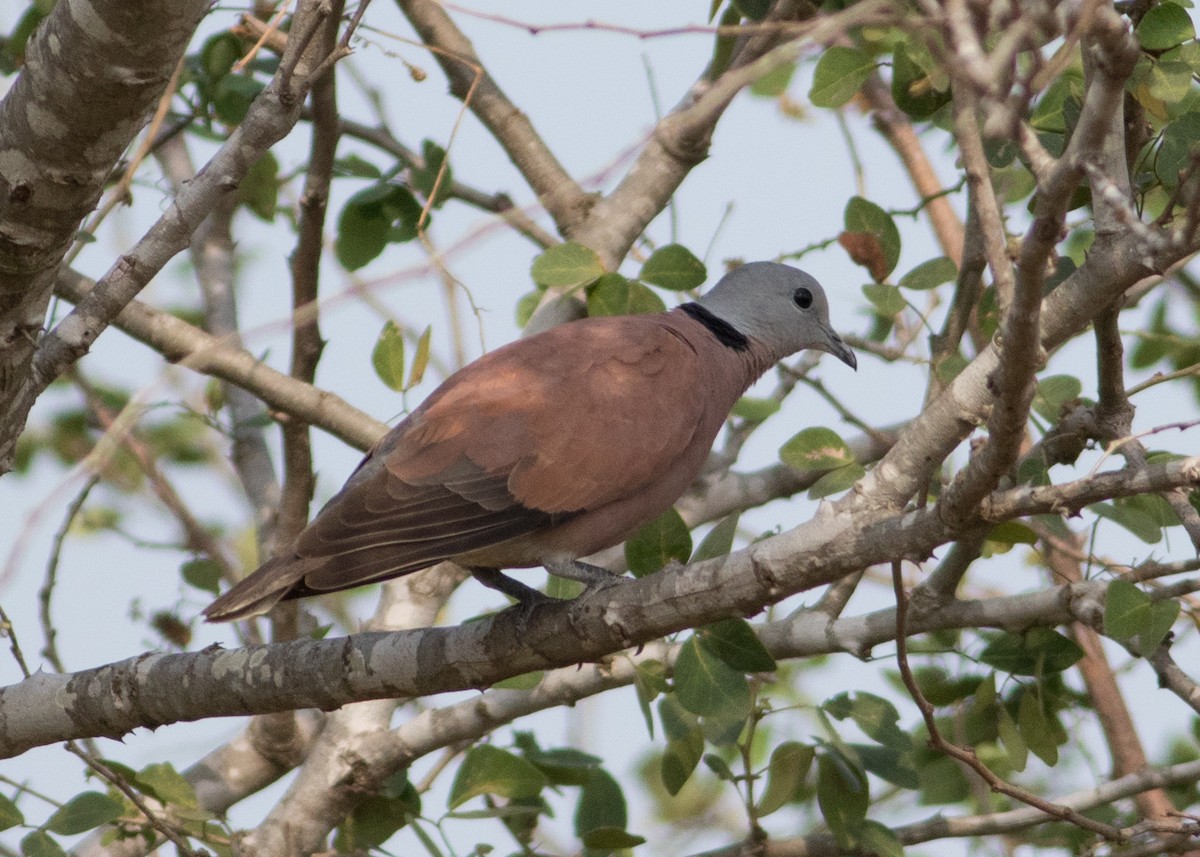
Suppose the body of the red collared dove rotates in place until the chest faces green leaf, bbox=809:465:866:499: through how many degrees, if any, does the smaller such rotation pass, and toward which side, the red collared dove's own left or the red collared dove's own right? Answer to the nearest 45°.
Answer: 0° — it already faces it

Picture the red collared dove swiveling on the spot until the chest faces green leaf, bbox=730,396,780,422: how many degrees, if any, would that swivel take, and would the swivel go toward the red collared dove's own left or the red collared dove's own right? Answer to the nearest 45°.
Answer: approximately 45° to the red collared dove's own left

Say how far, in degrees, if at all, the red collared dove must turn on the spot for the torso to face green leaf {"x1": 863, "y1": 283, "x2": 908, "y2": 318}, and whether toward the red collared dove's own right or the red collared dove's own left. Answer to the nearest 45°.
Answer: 0° — it already faces it

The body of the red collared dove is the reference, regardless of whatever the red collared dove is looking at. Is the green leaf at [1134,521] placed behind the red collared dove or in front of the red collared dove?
in front

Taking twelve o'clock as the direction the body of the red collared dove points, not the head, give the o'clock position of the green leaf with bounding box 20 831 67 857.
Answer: The green leaf is roughly at 6 o'clock from the red collared dove.

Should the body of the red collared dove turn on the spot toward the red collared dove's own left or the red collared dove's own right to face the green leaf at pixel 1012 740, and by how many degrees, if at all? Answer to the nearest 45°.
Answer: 0° — it already faces it

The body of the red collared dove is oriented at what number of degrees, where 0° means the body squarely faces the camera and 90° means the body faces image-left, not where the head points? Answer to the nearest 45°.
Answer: approximately 270°

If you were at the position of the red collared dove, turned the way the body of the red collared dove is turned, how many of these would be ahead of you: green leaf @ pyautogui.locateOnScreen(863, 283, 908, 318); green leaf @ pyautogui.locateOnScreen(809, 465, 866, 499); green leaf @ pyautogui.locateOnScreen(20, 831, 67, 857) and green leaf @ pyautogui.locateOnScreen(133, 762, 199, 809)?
2
